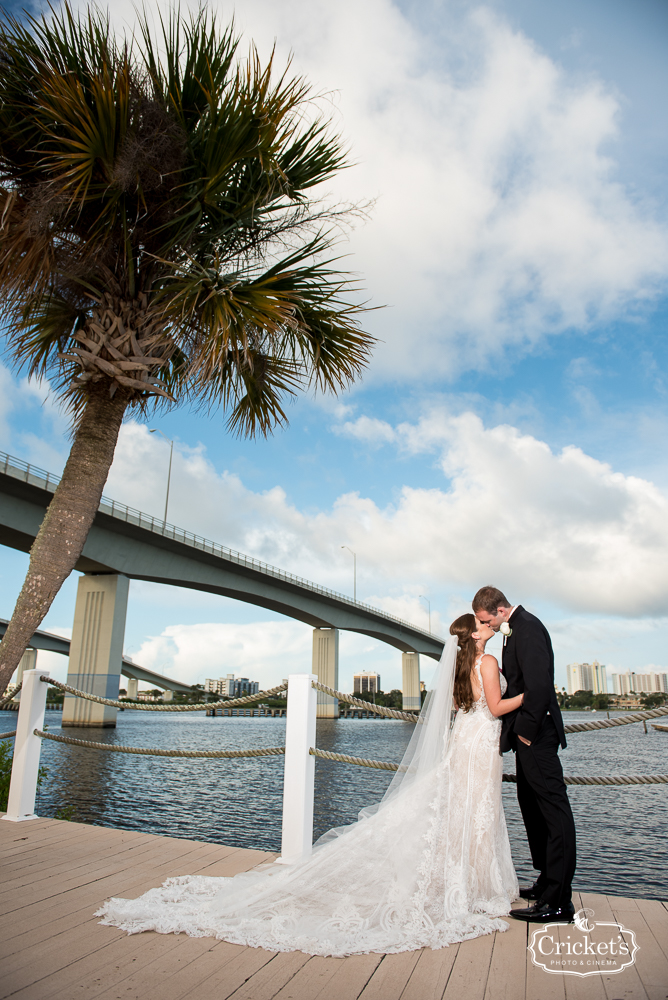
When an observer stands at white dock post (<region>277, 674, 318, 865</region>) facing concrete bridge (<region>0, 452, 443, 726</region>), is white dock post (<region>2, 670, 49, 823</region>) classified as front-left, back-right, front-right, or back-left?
front-left

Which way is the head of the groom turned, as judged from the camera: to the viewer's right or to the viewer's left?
to the viewer's left

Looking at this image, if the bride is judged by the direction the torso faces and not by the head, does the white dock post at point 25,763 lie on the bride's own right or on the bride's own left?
on the bride's own left

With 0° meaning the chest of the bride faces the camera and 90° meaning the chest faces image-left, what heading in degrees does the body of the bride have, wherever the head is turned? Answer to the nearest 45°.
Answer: approximately 225°

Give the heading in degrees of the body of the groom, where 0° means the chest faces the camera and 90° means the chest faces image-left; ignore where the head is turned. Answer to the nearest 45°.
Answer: approximately 90°

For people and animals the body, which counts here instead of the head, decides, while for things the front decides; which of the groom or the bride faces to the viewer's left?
the groom

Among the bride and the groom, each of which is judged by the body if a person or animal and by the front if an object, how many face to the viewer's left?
1

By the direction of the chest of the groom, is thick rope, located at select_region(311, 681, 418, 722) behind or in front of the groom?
in front

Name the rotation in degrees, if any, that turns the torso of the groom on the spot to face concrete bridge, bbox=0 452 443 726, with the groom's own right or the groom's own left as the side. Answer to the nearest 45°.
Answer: approximately 45° to the groom's own right
